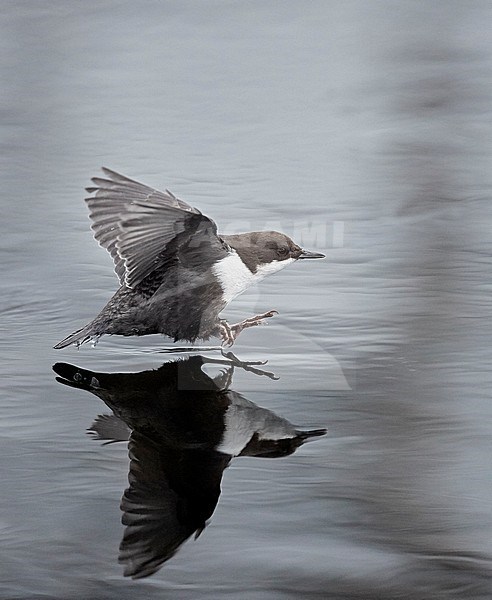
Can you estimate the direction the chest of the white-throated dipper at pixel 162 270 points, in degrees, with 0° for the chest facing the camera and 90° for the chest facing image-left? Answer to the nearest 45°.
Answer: approximately 270°
